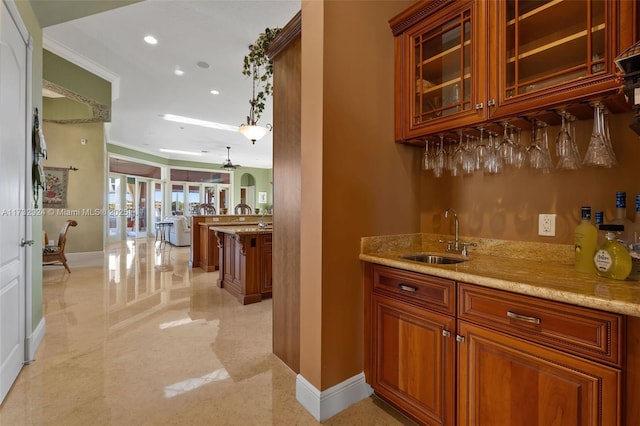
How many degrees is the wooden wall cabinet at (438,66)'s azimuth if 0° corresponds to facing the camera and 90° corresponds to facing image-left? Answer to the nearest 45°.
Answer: approximately 45°

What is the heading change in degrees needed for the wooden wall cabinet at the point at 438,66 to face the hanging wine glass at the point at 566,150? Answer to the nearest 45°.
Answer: approximately 135° to its left

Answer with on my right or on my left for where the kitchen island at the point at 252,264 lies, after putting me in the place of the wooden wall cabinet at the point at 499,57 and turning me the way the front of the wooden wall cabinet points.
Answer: on my right

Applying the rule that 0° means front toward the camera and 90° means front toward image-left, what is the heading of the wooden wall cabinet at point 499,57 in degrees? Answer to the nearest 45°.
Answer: approximately 45°
